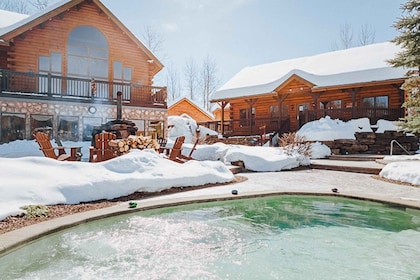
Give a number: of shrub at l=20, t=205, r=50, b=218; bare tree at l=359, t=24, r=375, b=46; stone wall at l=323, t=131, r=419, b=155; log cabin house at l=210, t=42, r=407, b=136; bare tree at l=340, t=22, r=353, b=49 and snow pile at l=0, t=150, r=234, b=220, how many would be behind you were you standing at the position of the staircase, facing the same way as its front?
4

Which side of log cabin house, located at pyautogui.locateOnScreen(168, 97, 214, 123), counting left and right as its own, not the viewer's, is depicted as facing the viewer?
front

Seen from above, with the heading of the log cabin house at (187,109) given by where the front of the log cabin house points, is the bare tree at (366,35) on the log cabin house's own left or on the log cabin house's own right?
on the log cabin house's own left

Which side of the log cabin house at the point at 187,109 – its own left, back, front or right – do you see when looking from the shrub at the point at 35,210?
front

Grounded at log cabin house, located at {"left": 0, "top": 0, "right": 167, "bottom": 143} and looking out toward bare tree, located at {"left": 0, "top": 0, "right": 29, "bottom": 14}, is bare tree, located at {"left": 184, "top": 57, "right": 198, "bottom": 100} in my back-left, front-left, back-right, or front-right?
front-right

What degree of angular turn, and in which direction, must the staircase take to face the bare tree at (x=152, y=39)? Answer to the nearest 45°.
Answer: approximately 135° to its right

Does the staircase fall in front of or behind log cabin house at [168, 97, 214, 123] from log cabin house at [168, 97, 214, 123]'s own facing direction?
in front

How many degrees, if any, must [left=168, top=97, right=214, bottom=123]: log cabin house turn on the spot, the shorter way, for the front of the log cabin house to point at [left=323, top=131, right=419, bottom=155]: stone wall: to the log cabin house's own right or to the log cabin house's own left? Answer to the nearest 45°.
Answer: approximately 45° to the log cabin house's own left

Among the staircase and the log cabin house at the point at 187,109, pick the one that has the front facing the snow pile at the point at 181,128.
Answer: the log cabin house

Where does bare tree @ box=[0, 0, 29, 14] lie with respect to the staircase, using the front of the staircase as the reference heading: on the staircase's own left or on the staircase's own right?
on the staircase's own right

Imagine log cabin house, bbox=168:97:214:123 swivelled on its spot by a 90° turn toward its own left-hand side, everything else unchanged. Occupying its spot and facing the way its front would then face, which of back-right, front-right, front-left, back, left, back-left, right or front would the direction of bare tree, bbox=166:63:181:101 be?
left

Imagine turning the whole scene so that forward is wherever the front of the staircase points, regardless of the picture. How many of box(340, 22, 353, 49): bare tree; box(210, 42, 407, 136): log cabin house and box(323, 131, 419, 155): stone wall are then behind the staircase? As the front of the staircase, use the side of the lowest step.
3

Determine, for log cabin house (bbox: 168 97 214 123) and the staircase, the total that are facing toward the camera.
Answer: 2
